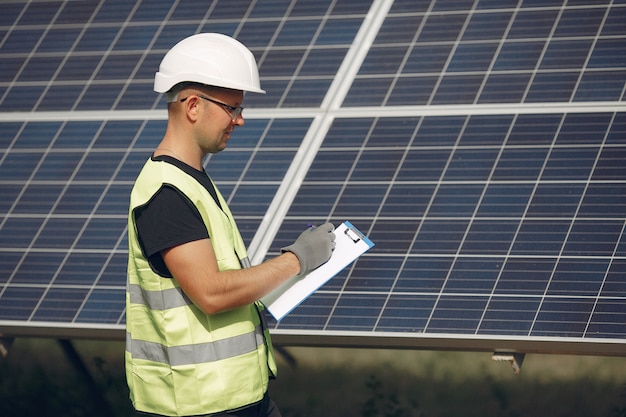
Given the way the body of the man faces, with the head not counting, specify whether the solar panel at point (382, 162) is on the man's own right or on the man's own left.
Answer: on the man's own left

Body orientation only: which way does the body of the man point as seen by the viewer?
to the viewer's right

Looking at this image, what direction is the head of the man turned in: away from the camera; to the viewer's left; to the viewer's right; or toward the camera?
to the viewer's right
